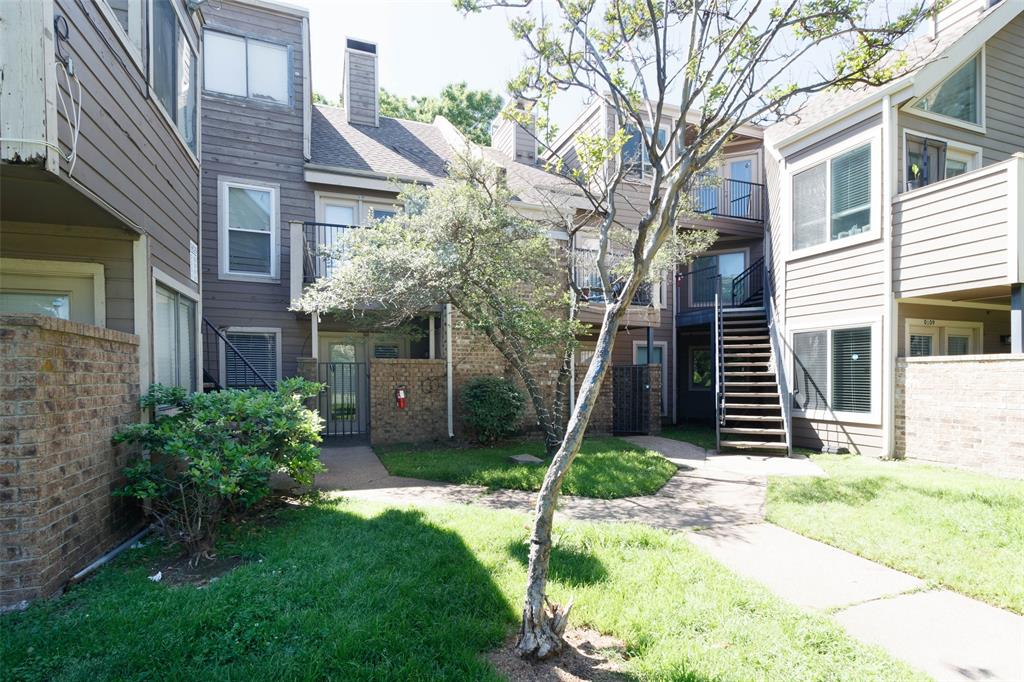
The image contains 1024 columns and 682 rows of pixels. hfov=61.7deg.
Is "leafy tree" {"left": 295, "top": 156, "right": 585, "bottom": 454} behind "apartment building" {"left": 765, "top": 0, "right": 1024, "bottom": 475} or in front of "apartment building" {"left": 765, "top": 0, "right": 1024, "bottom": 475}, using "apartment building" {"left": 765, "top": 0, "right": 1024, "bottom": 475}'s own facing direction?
in front

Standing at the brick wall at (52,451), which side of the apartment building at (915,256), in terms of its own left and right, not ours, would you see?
front

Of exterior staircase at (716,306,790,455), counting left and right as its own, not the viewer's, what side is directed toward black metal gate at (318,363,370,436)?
right

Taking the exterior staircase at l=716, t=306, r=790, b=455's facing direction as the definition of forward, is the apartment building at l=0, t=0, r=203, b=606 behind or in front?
in front

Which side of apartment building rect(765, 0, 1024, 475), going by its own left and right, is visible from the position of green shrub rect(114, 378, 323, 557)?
front

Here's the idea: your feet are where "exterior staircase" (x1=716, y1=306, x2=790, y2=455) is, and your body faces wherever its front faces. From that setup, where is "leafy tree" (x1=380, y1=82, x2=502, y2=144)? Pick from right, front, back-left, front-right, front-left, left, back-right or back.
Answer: back-right

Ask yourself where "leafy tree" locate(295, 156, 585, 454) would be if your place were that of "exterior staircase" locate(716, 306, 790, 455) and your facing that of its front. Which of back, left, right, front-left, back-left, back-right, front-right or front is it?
front-right

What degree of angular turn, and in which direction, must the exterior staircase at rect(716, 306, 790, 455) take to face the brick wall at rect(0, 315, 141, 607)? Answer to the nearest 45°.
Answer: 0° — it already faces it

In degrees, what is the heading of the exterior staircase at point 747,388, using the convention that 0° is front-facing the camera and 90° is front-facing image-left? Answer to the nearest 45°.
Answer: approximately 0°

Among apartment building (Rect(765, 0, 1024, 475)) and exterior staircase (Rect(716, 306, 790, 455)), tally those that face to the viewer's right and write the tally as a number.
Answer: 0
